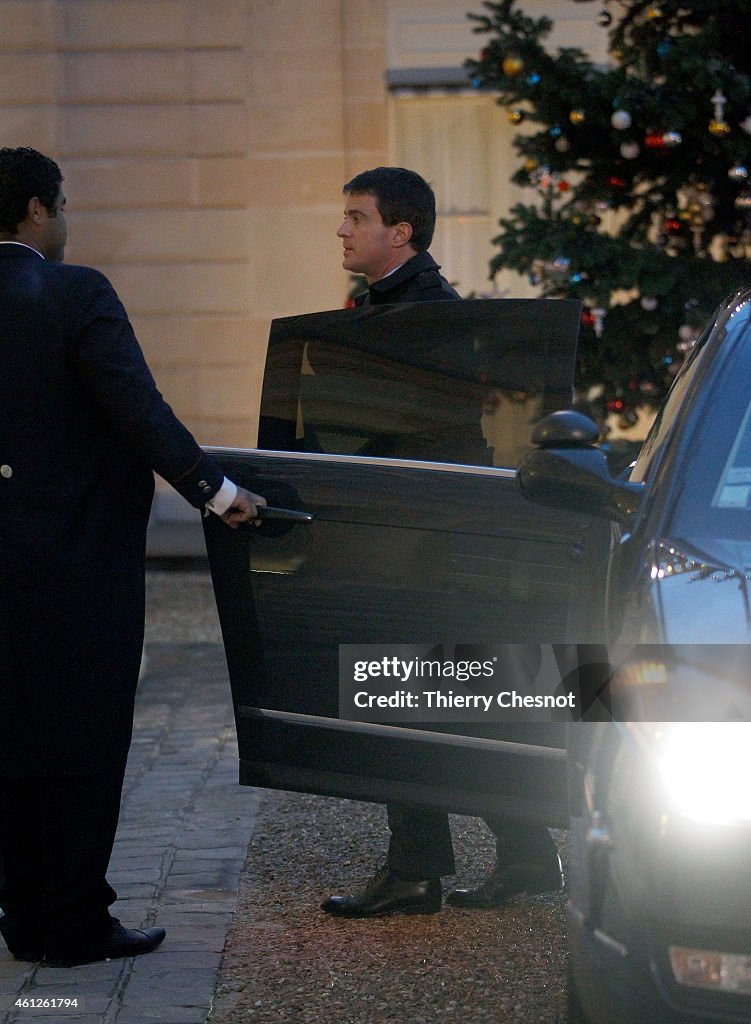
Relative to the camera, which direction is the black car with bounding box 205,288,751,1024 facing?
toward the camera

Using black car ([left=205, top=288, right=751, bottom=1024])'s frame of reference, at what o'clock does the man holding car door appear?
The man holding car door is roughly at 3 o'clock from the black car.

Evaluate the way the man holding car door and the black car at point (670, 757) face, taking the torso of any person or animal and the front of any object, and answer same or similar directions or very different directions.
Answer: very different directions

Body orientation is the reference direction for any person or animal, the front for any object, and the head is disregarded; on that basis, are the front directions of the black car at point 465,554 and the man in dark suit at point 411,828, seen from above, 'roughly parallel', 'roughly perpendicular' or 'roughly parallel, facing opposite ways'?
roughly perpendicular

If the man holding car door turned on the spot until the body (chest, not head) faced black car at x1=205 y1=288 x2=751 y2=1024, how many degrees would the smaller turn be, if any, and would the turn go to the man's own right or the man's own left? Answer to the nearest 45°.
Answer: approximately 45° to the man's own right

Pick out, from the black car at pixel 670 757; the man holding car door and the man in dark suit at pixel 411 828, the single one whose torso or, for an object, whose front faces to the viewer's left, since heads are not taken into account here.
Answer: the man in dark suit

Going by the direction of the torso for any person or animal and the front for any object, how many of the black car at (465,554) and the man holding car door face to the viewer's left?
0

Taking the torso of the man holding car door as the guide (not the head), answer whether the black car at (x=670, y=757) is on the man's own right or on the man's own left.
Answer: on the man's own right

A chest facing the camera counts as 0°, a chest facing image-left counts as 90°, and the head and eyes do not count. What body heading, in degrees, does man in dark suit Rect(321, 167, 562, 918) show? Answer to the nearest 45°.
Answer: approximately 90°

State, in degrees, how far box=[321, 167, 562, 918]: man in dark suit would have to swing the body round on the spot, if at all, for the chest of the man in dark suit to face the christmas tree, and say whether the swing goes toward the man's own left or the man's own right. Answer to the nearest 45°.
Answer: approximately 90° to the man's own right

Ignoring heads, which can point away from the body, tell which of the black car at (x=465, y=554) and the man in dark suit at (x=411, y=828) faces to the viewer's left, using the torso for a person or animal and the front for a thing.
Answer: the man in dark suit

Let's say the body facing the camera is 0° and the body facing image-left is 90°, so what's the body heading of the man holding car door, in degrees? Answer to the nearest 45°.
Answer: approximately 225°

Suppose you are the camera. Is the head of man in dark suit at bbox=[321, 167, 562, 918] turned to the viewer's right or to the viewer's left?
to the viewer's left
